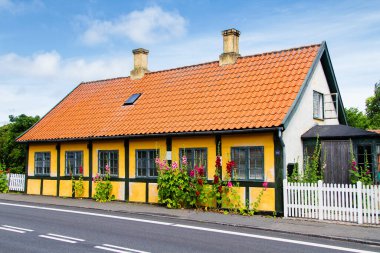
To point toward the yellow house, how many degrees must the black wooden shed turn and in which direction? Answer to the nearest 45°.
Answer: approximately 90° to its right

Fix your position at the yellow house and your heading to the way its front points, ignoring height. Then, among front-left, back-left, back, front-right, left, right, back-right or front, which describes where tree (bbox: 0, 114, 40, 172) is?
right

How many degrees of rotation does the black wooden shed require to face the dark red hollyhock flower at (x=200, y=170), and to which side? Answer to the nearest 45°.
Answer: approximately 90° to its right

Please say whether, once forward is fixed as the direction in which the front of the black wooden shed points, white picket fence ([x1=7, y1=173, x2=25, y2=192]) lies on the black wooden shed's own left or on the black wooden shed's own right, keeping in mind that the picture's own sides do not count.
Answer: on the black wooden shed's own right

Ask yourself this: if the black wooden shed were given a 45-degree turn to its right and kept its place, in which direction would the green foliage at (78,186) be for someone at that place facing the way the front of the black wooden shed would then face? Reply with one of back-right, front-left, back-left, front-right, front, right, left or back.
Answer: front-right

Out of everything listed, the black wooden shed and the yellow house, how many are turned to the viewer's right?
0

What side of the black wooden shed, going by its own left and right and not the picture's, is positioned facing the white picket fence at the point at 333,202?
front

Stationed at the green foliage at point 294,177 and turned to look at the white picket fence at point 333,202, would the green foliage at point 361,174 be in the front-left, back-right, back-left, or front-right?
front-left

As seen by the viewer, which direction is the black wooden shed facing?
toward the camera

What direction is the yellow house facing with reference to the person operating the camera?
facing the viewer and to the left of the viewer

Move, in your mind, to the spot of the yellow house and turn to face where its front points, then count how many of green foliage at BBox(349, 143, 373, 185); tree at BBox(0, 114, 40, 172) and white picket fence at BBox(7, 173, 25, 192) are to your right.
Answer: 2

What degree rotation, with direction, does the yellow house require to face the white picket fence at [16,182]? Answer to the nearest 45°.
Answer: approximately 90° to its right

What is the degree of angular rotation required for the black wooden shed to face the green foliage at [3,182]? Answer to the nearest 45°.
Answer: approximately 90° to its right

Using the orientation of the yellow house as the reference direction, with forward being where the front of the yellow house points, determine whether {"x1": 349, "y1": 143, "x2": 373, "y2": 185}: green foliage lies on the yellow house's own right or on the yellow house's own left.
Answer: on the yellow house's own left

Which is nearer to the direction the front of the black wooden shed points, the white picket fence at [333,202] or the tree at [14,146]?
the white picket fence
